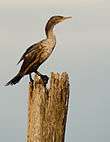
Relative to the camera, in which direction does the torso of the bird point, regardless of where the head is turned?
to the viewer's right
